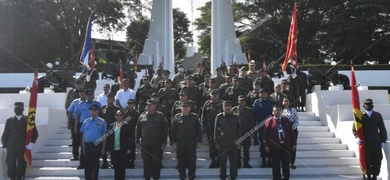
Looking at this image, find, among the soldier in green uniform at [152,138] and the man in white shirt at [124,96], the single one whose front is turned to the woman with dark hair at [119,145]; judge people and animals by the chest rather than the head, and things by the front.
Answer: the man in white shirt

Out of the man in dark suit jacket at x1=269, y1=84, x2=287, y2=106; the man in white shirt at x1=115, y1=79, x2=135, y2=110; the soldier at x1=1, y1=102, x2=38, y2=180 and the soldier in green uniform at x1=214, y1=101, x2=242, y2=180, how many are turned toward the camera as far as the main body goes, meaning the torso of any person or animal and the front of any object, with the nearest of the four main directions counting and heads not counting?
4

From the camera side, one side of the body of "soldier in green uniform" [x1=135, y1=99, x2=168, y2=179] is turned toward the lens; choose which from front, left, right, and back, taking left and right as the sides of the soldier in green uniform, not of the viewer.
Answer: front

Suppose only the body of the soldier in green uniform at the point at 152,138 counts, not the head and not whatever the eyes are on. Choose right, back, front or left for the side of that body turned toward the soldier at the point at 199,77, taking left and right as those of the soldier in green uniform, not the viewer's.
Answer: back

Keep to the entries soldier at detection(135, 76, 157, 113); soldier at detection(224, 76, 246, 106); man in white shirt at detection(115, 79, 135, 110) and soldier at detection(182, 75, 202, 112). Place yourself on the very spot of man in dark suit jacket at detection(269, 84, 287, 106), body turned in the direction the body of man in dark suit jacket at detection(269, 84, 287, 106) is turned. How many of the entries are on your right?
4

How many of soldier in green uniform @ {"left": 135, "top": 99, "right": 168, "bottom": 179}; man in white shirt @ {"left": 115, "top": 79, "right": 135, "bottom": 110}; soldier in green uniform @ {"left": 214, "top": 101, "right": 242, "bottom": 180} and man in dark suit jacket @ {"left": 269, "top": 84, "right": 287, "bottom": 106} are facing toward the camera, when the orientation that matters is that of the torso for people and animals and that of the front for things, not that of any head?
4

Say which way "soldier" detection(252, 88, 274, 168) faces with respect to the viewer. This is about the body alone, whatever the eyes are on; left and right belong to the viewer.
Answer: facing the viewer

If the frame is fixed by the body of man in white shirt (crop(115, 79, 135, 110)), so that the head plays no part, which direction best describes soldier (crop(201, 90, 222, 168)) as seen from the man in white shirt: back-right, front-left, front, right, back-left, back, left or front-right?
front-left

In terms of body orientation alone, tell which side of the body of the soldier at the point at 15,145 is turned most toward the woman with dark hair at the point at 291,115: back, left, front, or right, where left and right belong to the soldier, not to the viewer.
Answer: left

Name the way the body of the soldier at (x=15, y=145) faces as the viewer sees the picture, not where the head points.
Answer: toward the camera

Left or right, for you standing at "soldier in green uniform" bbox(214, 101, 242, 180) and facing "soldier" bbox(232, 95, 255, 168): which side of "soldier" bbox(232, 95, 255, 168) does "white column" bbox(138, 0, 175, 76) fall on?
left

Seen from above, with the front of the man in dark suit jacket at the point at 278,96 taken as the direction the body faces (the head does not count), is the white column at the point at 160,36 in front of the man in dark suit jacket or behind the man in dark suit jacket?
behind

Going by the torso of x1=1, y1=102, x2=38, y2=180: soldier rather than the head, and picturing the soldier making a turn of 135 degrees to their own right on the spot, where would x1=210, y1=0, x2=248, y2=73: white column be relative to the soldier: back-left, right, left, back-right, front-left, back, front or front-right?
right
